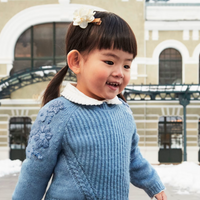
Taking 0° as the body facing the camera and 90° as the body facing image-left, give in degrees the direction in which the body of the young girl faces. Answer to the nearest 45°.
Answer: approximately 315°

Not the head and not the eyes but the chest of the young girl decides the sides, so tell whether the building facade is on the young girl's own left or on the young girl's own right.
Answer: on the young girl's own left

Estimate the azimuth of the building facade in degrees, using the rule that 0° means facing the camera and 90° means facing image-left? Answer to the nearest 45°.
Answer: approximately 0°

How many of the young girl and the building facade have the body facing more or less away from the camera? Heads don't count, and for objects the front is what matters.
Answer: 0

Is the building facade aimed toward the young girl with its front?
yes
